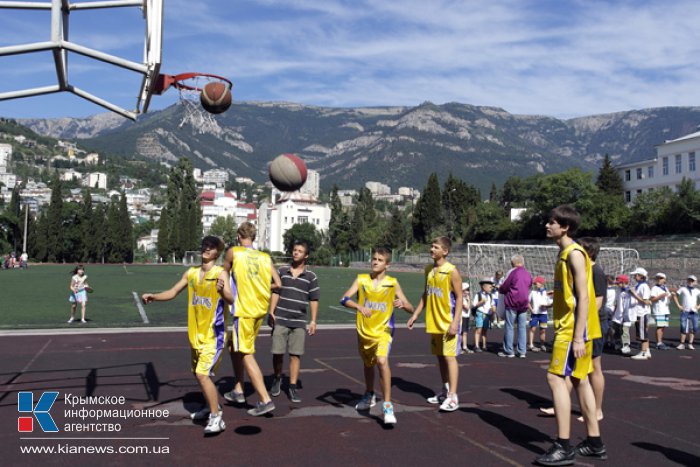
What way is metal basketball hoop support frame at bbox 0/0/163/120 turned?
to the viewer's right

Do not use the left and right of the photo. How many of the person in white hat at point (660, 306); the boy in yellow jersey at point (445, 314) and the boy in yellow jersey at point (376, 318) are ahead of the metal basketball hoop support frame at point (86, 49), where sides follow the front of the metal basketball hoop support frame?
3

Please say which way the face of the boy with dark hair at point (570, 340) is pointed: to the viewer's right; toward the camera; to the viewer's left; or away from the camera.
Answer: to the viewer's left

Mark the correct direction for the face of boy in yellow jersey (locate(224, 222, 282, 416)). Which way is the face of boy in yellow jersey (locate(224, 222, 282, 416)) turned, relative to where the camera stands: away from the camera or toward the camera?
away from the camera

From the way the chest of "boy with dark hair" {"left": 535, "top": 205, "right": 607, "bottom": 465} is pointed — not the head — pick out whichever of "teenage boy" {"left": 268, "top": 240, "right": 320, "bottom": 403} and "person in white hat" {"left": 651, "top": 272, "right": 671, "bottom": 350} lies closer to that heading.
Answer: the teenage boy

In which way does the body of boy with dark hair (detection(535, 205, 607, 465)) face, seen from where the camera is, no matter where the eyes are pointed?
to the viewer's left

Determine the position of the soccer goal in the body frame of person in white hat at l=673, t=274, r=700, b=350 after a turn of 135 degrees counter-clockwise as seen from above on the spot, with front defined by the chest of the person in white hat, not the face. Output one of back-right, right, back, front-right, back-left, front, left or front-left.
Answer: left

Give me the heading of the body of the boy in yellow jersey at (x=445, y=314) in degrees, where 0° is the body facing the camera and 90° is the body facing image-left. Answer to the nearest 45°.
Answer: approximately 45°

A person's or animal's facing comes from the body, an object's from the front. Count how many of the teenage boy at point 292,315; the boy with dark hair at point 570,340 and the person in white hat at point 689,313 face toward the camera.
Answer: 2

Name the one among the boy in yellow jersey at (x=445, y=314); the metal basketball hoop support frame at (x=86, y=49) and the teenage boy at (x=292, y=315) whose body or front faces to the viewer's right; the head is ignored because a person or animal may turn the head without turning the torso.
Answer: the metal basketball hoop support frame

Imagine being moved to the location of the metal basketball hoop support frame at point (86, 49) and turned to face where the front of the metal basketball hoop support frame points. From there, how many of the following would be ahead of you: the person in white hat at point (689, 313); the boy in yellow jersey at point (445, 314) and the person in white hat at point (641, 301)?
3

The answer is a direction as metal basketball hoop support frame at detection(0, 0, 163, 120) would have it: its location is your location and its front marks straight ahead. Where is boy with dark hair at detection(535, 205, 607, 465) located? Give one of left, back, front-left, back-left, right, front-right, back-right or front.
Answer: front-right
